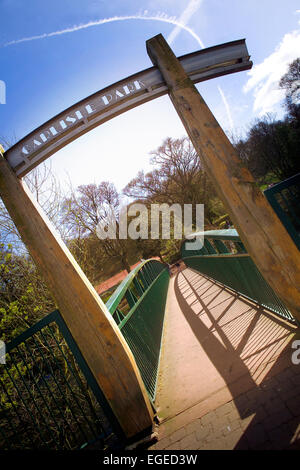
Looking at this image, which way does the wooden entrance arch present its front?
toward the camera
